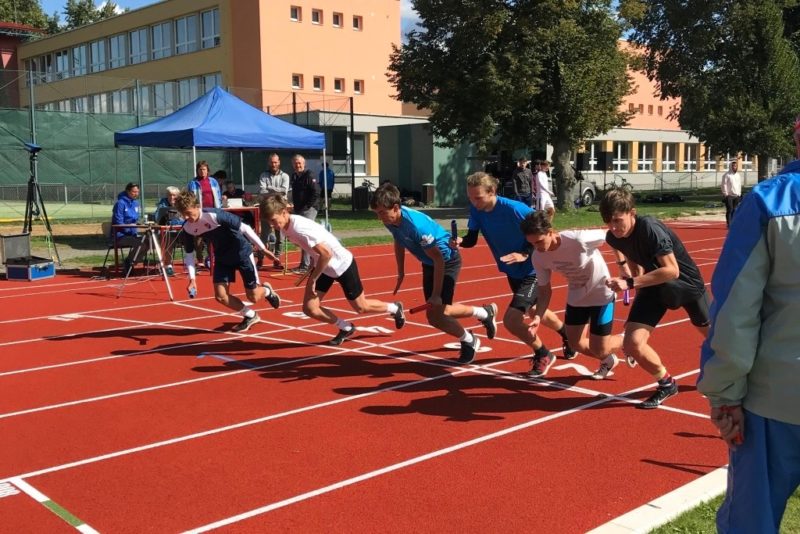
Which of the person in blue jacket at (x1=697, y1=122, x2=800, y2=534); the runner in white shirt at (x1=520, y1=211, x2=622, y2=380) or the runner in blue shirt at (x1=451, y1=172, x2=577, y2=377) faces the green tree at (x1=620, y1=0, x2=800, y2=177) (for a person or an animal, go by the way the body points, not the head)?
the person in blue jacket

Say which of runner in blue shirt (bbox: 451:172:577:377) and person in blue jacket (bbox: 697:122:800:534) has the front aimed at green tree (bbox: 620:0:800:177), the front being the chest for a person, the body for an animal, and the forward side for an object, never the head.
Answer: the person in blue jacket

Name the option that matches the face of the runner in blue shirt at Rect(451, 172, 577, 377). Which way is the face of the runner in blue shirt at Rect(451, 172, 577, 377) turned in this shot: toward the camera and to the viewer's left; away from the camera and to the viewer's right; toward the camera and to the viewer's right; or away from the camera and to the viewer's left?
toward the camera and to the viewer's left

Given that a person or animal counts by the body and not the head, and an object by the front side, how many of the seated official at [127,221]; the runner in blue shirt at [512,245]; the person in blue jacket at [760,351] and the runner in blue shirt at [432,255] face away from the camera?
1

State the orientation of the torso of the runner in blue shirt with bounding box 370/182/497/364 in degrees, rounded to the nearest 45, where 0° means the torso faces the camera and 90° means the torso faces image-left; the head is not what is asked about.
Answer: approximately 45°

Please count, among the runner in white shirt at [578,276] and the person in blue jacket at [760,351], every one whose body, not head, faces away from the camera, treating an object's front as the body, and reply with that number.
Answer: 1

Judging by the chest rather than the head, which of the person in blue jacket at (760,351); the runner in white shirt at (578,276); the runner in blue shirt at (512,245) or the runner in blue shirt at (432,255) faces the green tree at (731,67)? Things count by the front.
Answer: the person in blue jacket

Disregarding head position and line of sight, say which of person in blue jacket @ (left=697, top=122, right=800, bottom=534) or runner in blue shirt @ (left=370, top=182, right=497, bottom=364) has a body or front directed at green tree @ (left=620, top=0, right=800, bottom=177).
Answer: the person in blue jacket

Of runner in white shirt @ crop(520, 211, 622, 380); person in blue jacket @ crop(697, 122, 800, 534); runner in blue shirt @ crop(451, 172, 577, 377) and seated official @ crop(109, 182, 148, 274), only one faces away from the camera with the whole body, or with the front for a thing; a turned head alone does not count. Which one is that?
the person in blue jacket

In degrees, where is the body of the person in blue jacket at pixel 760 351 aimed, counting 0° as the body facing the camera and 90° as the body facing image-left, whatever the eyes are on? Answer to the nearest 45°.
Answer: approximately 180°

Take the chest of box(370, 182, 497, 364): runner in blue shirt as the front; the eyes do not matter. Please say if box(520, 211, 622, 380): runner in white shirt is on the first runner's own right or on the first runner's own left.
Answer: on the first runner's own left

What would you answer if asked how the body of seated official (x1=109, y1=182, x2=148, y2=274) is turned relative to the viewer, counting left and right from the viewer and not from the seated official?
facing the viewer and to the right of the viewer

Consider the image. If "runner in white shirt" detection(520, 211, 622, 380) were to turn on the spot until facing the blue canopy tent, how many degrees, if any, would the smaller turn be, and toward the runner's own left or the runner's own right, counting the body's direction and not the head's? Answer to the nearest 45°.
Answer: approximately 90° to the runner's own right

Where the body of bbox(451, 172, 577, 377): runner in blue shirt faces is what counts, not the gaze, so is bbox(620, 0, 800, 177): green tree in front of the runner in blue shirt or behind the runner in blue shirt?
behind
